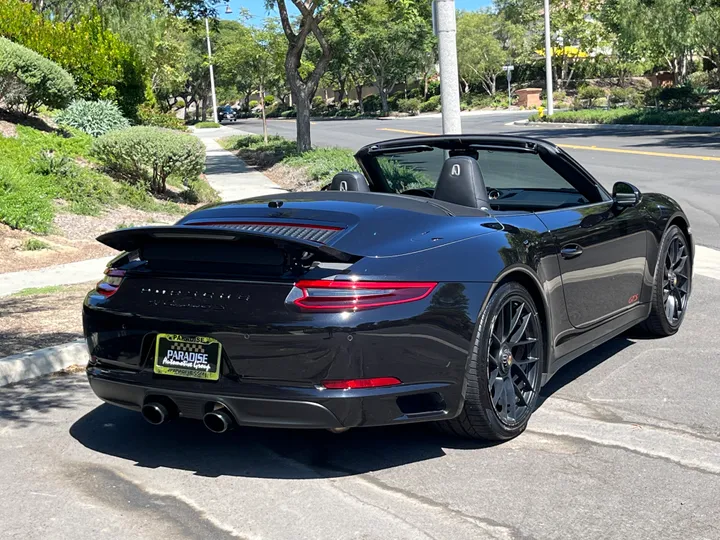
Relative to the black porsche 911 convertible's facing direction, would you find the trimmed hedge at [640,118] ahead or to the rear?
ahead

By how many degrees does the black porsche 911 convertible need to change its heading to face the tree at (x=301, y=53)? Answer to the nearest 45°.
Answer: approximately 45° to its left

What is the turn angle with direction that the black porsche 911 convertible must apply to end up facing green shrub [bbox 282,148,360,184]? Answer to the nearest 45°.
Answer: approximately 45° to its left

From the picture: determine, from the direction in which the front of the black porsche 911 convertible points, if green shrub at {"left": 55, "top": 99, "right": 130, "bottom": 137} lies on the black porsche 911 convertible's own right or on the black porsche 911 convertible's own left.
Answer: on the black porsche 911 convertible's own left

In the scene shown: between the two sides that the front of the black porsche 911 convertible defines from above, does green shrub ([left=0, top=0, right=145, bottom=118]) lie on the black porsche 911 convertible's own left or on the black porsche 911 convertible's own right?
on the black porsche 911 convertible's own left

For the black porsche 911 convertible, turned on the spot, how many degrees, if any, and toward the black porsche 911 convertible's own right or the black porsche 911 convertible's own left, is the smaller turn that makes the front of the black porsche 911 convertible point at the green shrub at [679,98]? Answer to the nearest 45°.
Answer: approximately 45° to the black porsche 911 convertible's own left

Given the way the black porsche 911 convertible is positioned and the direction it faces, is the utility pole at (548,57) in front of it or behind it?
in front

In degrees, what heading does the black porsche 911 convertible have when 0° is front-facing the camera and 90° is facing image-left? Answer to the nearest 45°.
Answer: approximately 225°

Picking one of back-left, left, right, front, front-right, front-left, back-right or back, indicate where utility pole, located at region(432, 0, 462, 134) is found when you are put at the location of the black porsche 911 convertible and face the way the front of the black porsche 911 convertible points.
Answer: front-left
